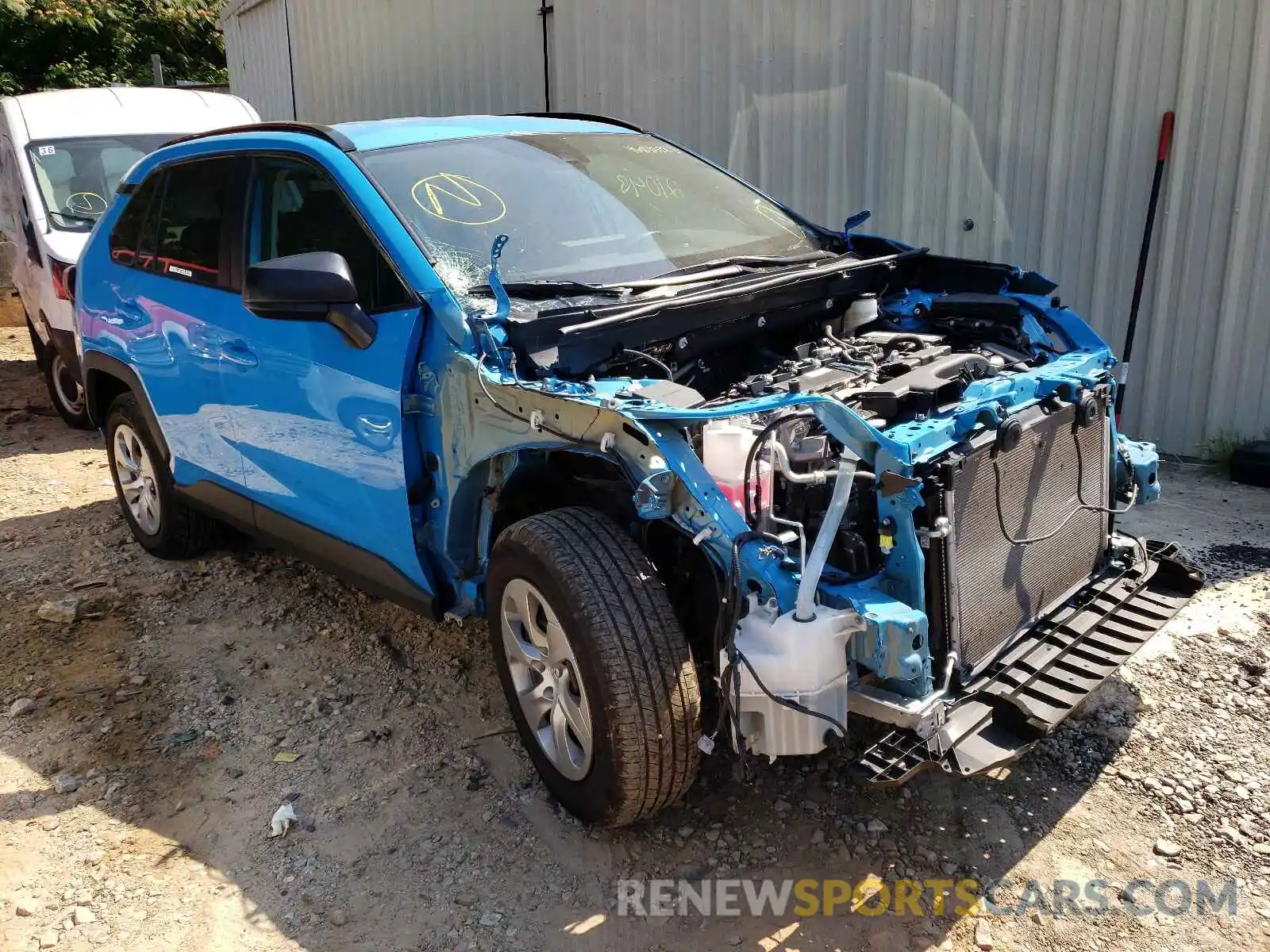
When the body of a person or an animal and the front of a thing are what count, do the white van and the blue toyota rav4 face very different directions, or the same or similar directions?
same or similar directions

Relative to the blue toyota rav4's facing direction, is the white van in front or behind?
behind

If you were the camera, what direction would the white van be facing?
facing the viewer and to the right of the viewer

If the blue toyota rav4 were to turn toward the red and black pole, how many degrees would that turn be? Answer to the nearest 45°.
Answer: approximately 90° to its left

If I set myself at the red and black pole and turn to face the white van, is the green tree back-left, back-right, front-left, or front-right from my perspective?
front-right

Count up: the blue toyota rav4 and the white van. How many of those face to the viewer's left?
0

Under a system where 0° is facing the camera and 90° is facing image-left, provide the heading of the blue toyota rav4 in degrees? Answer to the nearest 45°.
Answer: approximately 315°

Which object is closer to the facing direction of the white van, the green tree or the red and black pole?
the red and black pole

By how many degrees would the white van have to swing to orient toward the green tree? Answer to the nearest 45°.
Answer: approximately 135° to its left
